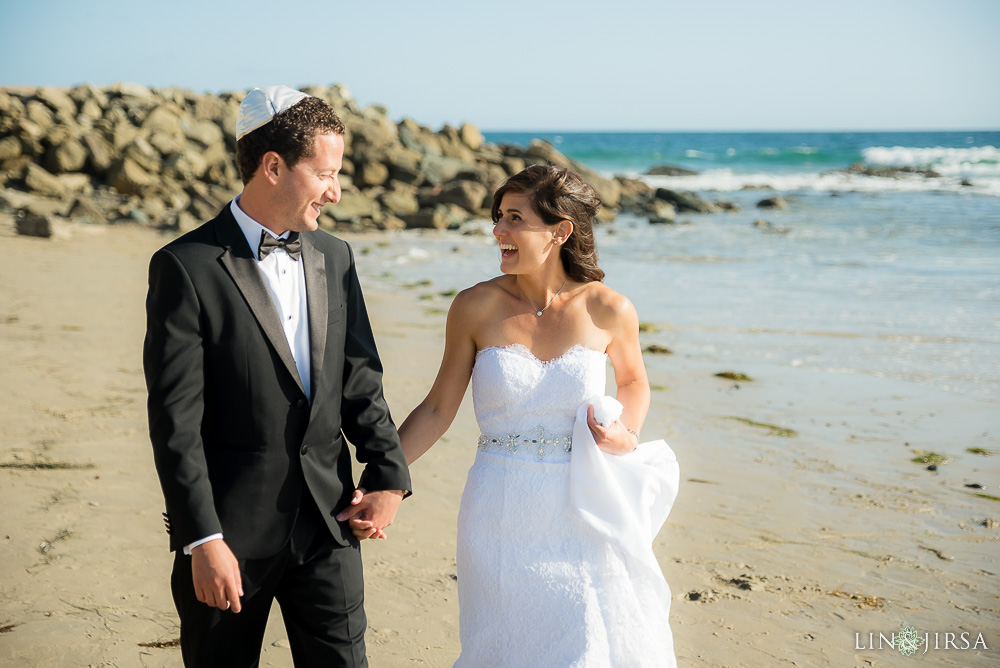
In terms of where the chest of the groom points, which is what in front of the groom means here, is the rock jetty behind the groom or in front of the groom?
behind

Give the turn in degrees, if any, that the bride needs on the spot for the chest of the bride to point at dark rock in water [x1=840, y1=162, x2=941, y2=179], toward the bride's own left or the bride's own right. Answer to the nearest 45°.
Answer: approximately 180°

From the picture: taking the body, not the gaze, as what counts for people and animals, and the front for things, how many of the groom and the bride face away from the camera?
0

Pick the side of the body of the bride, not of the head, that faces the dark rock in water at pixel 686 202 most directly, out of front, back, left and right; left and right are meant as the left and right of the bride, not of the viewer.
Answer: back

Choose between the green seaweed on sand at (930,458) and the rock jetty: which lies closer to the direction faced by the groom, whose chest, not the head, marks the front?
the green seaweed on sand

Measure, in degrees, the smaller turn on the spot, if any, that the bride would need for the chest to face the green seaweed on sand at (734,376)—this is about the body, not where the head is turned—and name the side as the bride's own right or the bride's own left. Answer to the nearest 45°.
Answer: approximately 180°

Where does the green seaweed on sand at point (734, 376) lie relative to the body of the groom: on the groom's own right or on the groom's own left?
on the groom's own left

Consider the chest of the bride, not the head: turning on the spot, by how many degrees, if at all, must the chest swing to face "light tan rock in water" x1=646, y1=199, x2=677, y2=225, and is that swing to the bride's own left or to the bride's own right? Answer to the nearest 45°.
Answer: approximately 180°

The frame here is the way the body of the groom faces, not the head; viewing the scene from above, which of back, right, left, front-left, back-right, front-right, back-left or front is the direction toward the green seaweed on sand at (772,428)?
left

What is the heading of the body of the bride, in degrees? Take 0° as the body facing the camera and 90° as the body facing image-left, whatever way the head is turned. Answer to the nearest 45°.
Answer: approximately 0°

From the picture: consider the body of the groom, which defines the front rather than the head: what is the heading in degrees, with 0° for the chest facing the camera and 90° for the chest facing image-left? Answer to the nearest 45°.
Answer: approximately 315°

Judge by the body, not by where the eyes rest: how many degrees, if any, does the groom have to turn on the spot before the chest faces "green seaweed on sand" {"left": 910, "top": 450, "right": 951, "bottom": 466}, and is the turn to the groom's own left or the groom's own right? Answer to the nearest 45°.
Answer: approximately 90° to the groom's own left

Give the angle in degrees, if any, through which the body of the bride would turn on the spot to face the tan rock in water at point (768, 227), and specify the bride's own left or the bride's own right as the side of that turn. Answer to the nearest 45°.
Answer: approximately 180°
